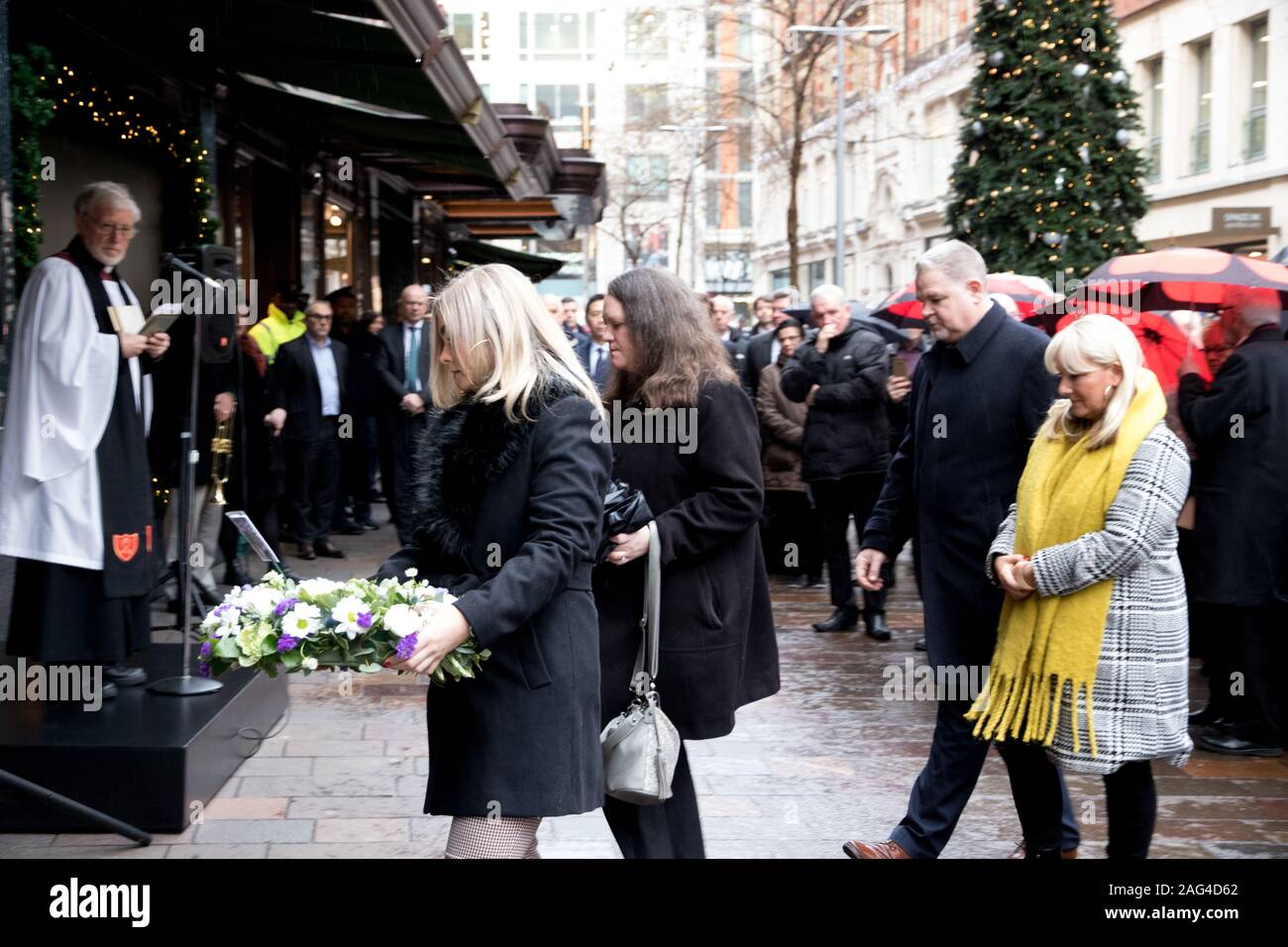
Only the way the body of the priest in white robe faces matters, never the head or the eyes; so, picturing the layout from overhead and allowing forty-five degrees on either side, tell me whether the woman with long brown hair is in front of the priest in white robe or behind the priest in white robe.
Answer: in front

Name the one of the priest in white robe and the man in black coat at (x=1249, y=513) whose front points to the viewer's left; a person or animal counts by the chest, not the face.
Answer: the man in black coat

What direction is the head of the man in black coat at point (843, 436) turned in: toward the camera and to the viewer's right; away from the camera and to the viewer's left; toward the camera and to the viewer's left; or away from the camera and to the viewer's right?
toward the camera and to the viewer's left

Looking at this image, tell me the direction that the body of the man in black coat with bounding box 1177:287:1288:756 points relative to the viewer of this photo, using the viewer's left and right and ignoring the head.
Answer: facing to the left of the viewer

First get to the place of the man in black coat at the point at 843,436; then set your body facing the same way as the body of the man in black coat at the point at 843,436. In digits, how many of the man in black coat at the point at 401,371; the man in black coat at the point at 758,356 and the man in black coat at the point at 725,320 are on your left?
0

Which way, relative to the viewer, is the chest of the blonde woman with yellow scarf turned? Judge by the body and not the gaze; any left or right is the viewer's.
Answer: facing the viewer and to the left of the viewer

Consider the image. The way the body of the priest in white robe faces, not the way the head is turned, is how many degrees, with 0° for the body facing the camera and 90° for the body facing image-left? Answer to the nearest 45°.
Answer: approximately 315°

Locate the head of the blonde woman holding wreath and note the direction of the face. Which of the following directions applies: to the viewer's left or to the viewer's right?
to the viewer's left

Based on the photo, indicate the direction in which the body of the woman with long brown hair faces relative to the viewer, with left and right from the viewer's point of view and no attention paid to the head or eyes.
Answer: facing to the left of the viewer

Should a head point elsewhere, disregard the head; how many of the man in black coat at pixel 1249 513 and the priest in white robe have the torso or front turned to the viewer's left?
1

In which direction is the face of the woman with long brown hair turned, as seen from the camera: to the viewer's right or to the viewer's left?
to the viewer's left

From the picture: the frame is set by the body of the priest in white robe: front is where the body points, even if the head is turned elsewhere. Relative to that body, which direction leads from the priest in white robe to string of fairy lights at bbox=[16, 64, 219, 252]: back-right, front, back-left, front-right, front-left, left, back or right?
back-left

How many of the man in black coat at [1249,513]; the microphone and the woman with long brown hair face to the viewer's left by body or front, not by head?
3

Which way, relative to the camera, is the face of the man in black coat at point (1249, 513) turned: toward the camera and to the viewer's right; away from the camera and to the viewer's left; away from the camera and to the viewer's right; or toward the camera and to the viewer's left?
away from the camera and to the viewer's left

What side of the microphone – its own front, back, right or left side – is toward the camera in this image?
left

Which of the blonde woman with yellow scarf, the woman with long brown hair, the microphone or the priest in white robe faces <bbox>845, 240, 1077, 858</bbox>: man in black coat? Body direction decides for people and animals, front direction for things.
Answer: the priest in white robe

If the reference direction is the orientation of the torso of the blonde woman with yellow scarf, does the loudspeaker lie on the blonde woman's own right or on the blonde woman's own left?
on the blonde woman's own right

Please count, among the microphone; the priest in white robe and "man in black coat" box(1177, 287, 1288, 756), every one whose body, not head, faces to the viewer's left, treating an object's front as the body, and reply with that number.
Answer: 2

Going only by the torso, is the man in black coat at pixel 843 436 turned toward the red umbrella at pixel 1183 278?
no
